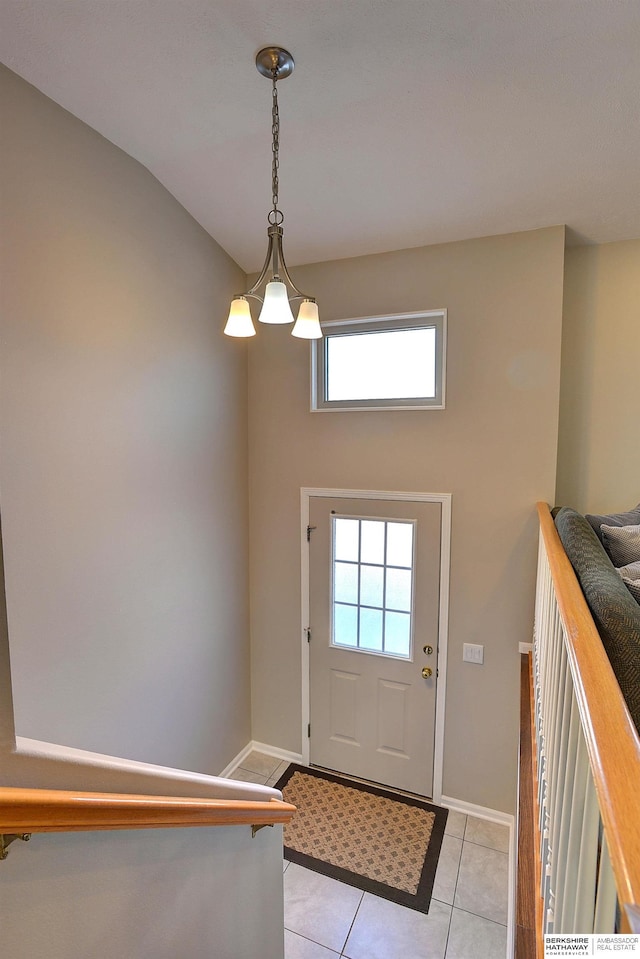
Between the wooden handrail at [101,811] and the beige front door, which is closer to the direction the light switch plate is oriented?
the wooden handrail

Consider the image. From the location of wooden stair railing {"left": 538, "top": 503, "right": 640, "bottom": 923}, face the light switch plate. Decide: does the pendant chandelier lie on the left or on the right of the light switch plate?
left

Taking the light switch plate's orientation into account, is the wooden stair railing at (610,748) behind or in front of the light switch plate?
in front

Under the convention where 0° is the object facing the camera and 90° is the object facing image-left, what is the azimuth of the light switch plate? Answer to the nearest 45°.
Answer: approximately 0°

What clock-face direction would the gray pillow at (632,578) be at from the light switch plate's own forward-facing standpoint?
The gray pillow is roughly at 11 o'clock from the light switch plate.

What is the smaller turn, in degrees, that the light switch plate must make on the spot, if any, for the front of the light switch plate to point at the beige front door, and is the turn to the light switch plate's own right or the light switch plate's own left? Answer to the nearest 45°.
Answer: approximately 90° to the light switch plate's own right
